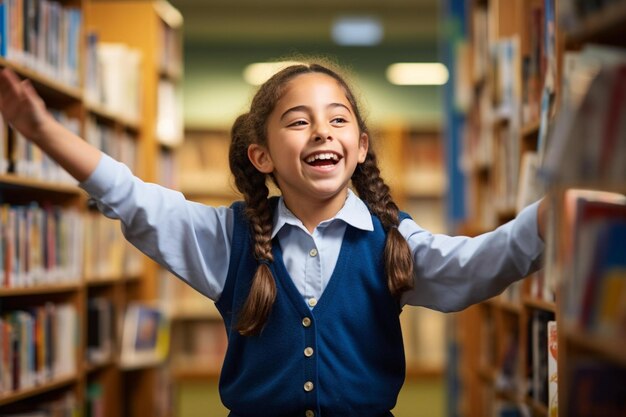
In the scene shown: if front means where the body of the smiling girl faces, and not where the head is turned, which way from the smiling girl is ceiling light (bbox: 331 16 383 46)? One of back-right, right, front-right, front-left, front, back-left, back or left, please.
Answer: back

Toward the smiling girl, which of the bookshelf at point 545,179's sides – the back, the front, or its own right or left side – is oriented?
front

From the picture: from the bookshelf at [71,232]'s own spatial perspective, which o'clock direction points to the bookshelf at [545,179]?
the bookshelf at [545,179] is roughly at 12 o'clock from the bookshelf at [71,232].

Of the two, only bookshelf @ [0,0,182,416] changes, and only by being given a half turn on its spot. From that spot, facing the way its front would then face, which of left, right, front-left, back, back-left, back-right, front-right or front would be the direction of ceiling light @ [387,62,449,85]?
right

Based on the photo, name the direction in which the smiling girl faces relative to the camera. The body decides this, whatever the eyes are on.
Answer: toward the camera

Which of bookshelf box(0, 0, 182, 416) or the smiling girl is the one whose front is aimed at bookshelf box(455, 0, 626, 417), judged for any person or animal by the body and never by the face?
bookshelf box(0, 0, 182, 416)

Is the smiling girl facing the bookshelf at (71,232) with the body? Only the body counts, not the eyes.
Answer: no

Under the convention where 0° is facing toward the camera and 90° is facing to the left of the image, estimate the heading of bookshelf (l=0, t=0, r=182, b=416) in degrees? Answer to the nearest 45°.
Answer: approximately 315°

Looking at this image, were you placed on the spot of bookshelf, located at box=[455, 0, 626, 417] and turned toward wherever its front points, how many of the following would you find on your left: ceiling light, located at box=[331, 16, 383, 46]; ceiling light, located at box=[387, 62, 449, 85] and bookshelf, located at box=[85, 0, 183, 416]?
0

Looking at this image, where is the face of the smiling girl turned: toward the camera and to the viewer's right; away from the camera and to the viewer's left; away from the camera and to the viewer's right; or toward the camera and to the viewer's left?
toward the camera and to the viewer's right

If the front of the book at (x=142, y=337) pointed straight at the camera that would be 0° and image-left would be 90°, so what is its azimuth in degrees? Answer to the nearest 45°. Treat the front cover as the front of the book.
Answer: approximately 0°

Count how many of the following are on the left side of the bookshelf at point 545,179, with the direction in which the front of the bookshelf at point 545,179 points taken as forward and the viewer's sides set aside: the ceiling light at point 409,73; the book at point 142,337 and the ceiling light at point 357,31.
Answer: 0
